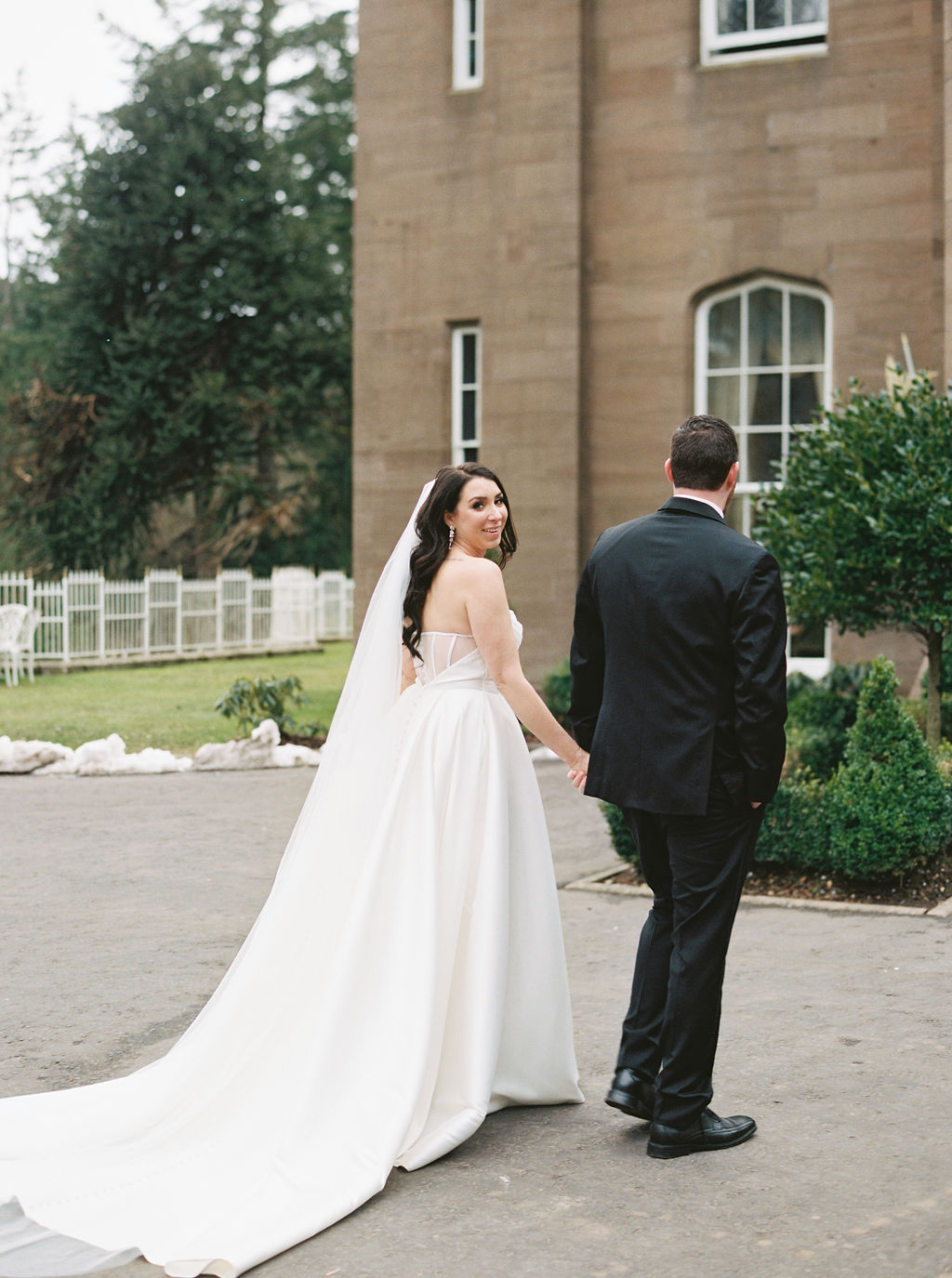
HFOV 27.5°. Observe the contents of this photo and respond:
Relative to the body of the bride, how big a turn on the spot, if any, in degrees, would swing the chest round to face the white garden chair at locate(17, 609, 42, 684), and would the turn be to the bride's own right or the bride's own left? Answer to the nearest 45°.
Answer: approximately 45° to the bride's own left

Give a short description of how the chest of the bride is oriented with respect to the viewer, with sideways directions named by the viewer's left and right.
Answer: facing away from the viewer and to the right of the viewer

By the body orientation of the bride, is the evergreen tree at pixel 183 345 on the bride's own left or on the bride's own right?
on the bride's own left

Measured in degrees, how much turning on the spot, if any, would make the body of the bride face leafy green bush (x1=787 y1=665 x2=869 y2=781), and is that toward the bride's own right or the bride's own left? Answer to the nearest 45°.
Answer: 0° — they already face it

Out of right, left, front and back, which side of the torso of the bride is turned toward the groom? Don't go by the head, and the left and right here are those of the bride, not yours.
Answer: right
